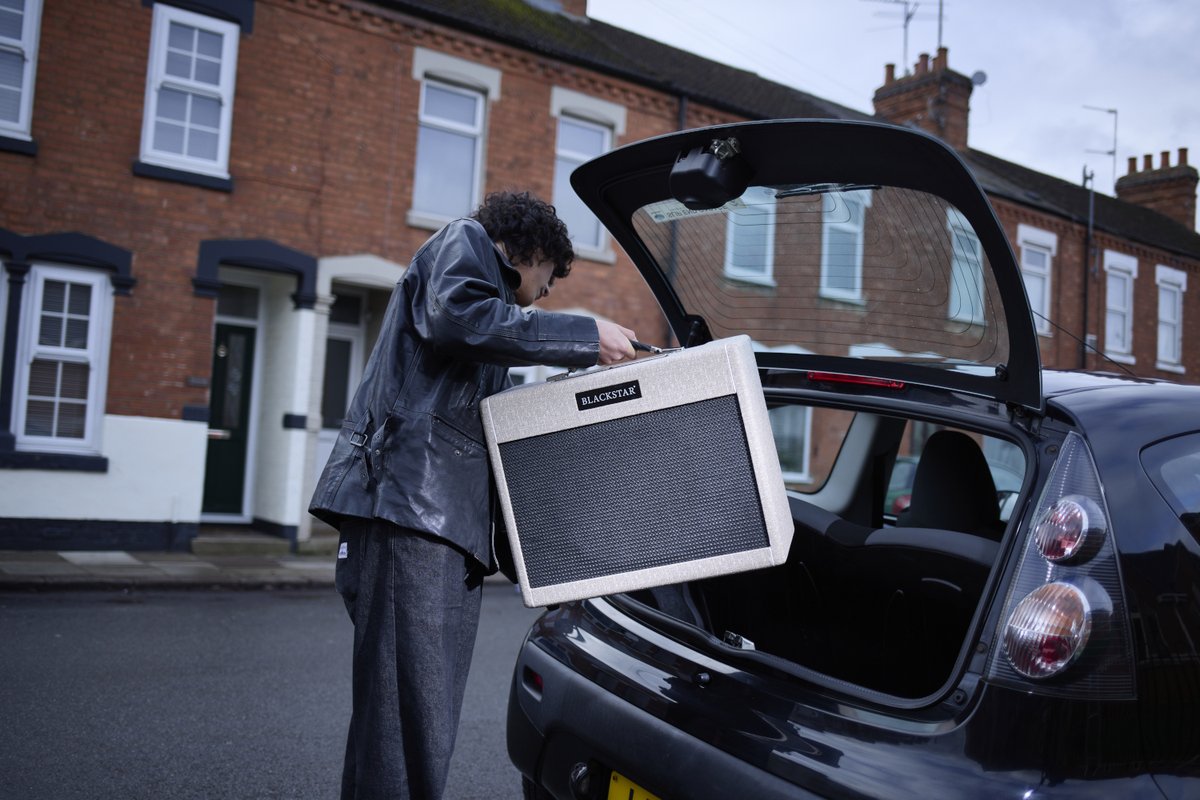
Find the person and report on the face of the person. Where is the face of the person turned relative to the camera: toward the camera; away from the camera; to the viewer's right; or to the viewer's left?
to the viewer's right

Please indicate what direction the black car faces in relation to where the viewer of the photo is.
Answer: facing away from the viewer and to the right of the viewer

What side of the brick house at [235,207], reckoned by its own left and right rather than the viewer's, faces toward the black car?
front

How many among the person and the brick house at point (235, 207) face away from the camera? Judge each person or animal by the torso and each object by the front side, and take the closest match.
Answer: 0

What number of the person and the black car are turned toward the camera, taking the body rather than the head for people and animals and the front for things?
0

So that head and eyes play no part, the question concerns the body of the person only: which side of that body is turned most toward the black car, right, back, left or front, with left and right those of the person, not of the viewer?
front

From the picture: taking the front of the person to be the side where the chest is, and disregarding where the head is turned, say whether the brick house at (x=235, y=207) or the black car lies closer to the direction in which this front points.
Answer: the black car

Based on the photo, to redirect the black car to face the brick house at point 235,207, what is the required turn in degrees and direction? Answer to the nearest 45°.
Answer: approximately 90° to its left

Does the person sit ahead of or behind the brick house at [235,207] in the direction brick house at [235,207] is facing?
ahead

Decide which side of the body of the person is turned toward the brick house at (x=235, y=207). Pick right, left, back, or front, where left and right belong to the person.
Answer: left

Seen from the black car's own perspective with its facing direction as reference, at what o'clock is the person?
The person is roughly at 7 o'clock from the black car.

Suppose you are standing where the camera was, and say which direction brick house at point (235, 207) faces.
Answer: facing the viewer and to the right of the viewer

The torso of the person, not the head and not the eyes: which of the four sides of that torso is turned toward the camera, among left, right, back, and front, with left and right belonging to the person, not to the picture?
right
